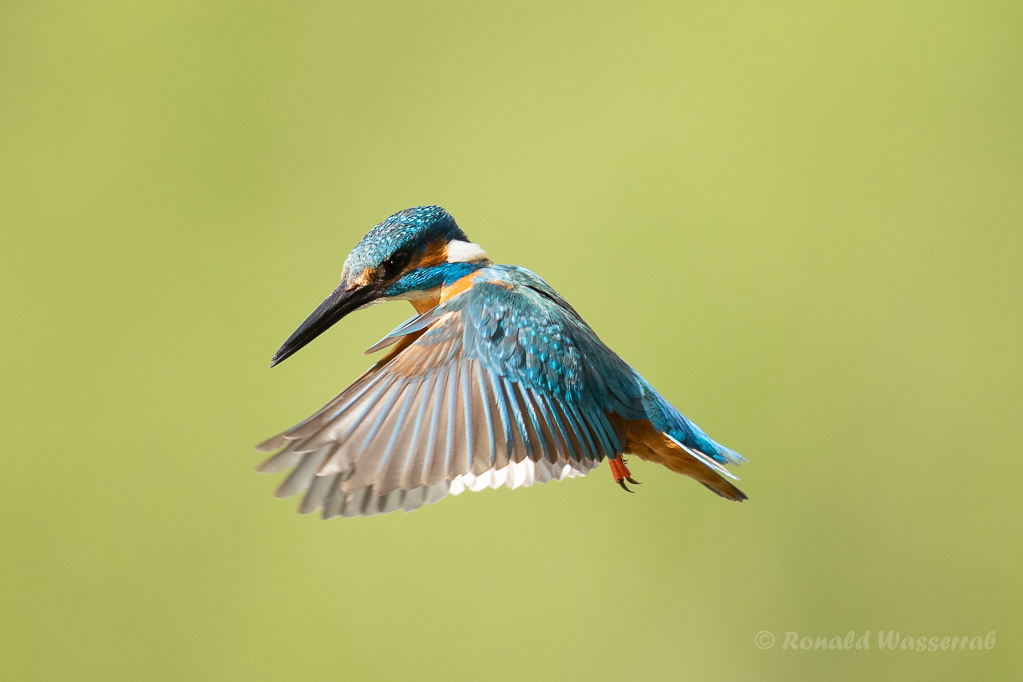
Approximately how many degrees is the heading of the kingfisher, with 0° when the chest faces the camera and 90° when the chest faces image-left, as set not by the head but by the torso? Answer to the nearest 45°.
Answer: approximately 90°
